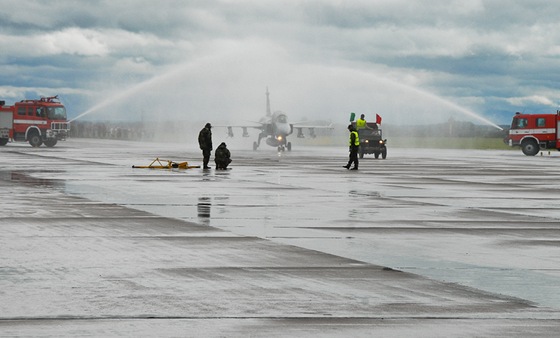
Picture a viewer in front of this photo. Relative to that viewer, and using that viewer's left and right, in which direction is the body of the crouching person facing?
facing away from the viewer
